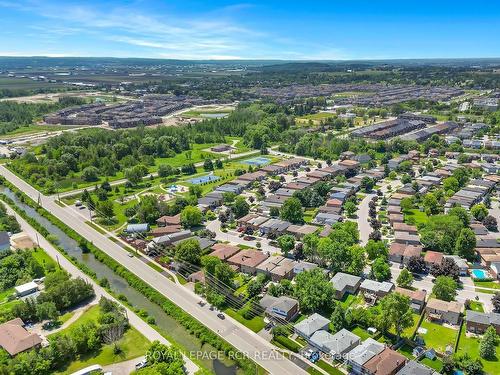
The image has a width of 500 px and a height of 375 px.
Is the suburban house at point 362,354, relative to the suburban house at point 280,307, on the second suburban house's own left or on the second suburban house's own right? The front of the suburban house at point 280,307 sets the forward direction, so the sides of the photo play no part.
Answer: on the second suburban house's own left

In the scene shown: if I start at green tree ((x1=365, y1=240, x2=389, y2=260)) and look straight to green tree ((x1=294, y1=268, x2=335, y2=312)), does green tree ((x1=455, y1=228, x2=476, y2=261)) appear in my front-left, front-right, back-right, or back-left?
back-left

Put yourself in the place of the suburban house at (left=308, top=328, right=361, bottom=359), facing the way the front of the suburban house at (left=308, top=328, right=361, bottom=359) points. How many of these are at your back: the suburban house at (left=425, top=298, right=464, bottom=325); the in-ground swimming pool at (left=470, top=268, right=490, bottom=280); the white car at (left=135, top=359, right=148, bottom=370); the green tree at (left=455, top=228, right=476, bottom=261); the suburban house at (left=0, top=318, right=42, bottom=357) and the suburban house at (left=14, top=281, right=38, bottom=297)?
3

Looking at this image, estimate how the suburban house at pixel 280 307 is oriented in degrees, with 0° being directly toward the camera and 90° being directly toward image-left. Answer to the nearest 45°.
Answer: approximately 45°

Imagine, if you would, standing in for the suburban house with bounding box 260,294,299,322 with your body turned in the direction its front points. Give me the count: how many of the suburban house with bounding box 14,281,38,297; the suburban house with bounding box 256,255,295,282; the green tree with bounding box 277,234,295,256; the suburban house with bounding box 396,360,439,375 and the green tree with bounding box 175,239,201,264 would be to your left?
1

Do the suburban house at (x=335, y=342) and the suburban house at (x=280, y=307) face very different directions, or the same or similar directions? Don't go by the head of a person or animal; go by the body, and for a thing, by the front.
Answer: same or similar directions
